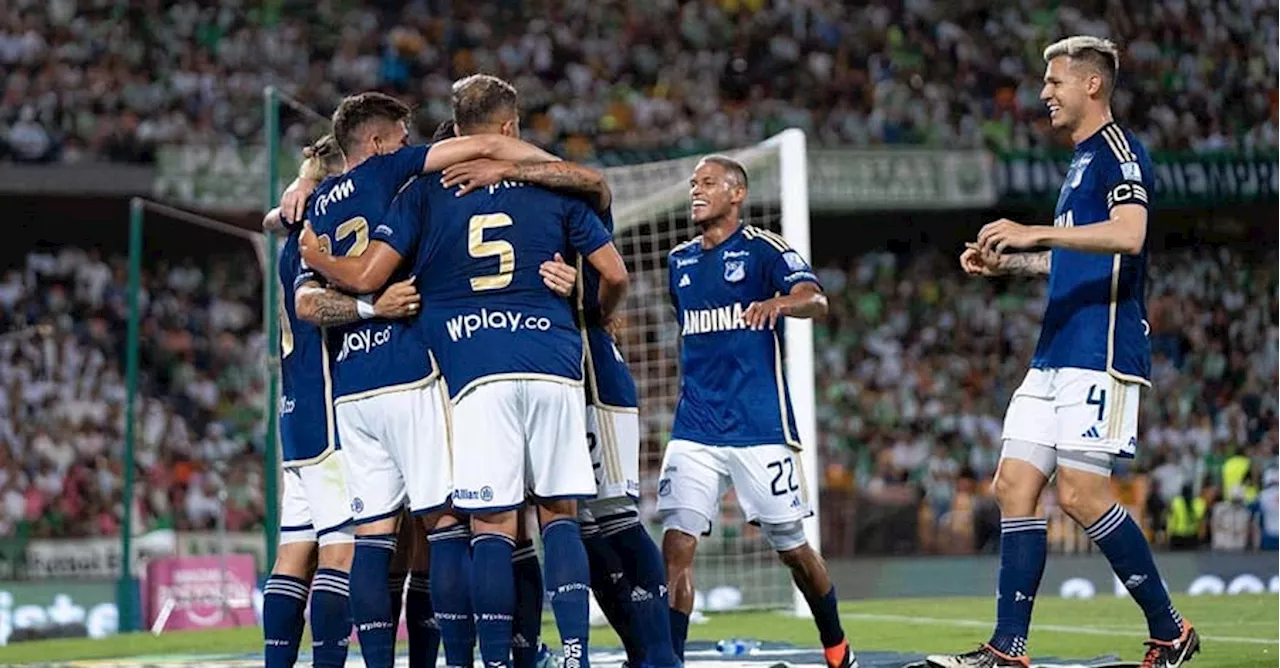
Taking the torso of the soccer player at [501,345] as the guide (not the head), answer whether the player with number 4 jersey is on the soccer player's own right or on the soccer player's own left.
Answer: on the soccer player's own right

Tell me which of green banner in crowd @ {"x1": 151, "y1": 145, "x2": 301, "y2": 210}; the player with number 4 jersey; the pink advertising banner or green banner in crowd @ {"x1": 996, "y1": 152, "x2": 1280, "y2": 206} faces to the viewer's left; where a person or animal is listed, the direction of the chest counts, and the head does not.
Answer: the player with number 4 jersey

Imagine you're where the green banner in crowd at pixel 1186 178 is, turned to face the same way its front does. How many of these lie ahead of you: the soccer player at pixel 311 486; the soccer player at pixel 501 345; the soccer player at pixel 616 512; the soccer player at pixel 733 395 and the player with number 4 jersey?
5

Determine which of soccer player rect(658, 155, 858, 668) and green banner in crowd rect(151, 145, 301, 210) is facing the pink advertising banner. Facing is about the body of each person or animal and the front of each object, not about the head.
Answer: the green banner in crowd

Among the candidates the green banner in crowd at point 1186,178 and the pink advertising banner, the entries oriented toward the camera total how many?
2

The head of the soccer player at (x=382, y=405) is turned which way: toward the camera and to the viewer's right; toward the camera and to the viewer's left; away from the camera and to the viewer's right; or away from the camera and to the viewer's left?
away from the camera and to the viewer's right

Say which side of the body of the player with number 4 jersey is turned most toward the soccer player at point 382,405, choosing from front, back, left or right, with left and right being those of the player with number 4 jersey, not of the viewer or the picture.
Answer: front

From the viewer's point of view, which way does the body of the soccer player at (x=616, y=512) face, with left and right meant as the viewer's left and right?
facing to the left of the viewer

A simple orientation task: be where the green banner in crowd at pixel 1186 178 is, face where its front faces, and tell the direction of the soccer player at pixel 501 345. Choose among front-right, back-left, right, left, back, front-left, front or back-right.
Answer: front

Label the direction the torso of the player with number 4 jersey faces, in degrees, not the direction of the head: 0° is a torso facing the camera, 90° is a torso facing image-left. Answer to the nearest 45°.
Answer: approximately 90°

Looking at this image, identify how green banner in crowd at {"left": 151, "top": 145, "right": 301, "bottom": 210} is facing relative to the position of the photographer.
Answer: facing the viewer

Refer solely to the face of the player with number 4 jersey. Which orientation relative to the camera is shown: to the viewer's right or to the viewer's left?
to the viewer's left

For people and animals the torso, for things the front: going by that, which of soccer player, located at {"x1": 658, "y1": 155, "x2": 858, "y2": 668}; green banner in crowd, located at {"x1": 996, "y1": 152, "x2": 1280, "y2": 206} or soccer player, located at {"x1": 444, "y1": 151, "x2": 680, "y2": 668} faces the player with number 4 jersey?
the green banner in crowd

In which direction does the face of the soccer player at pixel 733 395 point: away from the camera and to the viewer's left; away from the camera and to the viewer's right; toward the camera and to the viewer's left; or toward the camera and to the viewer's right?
toward the camera and to the viewer's left

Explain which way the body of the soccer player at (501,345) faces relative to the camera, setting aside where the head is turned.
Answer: away from the camera
